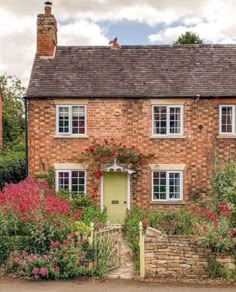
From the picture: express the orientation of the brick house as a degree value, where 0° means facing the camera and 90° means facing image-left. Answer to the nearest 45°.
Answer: approximately 0°

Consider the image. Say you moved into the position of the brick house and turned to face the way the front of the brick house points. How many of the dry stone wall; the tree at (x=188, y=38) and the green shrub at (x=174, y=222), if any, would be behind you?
1

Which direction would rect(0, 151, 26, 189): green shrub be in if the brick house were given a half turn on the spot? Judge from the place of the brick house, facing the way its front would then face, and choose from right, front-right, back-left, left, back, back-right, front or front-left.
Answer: front-left

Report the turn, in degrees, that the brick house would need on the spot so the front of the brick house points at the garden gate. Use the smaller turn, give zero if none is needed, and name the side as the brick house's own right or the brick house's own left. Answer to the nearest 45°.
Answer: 0° — it already faces it

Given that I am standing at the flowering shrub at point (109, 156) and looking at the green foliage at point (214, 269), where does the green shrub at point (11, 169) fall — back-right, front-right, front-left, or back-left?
back-right

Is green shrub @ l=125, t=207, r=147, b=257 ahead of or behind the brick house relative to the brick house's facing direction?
ahead

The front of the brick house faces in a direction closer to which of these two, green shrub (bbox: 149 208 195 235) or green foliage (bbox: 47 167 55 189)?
the green shrub

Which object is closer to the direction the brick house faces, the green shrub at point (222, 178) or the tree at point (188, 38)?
the green shrub

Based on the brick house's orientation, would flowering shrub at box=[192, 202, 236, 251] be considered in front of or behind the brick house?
in front

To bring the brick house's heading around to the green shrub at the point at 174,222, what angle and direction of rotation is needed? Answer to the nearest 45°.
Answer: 0° — it already faces it

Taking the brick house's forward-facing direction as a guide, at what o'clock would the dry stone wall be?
The dry stone wall is roughly at 12 o'clock from the brick house.

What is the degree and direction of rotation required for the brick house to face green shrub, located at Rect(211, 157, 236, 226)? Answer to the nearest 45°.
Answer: approximately 45° to its left
